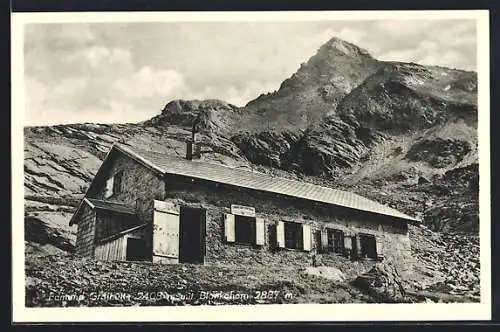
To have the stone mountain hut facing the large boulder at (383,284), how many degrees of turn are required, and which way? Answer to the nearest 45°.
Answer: approximately 45° to its left
